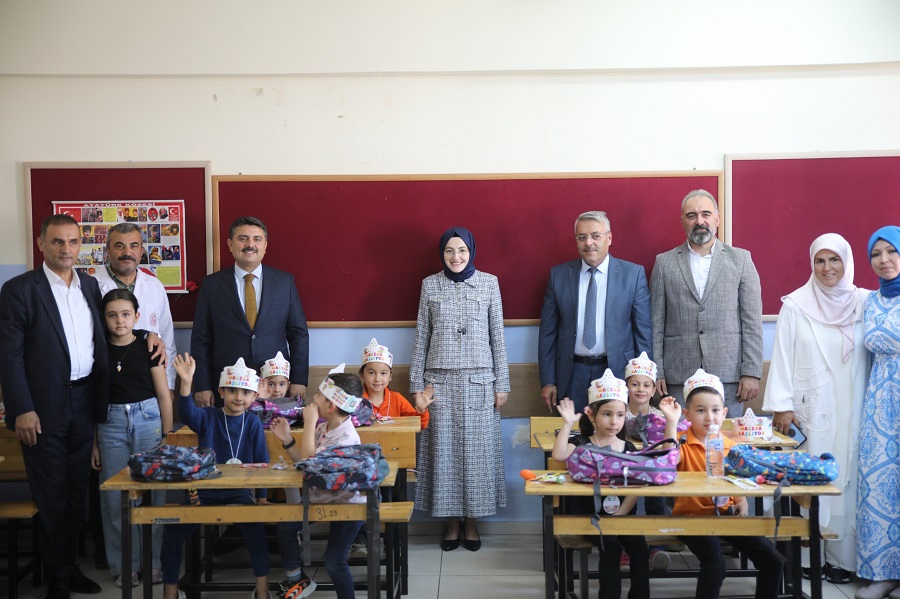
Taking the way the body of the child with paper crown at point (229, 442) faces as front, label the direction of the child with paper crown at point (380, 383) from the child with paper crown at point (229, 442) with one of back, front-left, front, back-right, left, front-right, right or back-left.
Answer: back-left

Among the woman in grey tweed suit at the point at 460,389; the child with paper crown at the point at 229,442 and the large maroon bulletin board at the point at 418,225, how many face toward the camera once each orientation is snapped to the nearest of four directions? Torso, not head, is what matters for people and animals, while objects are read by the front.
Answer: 3

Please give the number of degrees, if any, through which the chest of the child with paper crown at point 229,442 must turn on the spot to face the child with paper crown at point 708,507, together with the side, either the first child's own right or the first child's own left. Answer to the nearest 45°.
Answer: approximately 90° to the first child's own left

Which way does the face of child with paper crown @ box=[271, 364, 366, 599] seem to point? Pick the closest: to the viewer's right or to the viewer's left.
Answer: to the viewer's left

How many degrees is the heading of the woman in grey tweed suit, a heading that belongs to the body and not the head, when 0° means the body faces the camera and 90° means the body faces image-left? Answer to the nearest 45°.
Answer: approximately 0°
